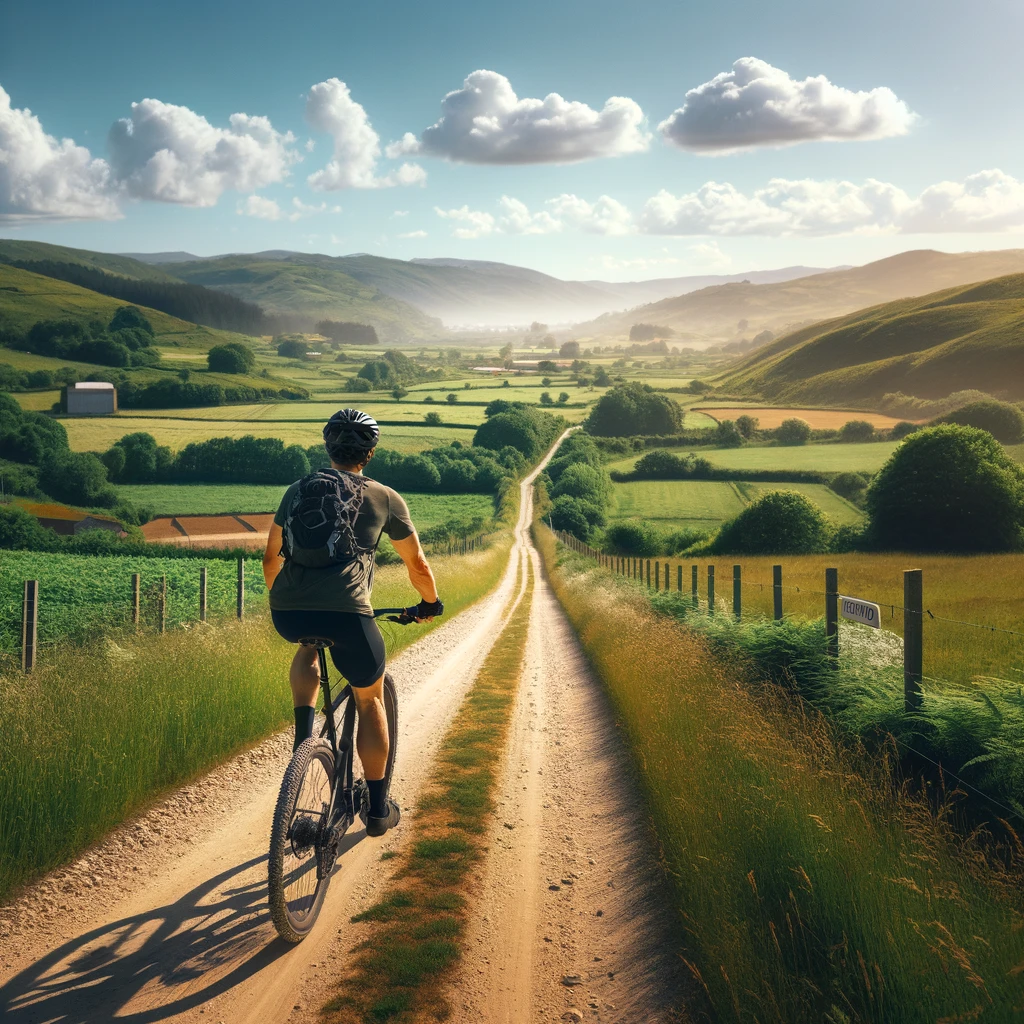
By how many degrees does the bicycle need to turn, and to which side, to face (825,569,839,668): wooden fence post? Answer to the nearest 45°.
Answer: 0° — it already faces it

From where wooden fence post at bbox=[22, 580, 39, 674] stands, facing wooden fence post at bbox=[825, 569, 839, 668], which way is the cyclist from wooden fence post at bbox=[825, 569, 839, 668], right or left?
right

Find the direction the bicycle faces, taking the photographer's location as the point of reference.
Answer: facing away from the viewer and to the right of the viewer

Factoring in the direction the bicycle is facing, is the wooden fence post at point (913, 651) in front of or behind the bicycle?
in front

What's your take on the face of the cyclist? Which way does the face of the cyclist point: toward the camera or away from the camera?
away from the camera

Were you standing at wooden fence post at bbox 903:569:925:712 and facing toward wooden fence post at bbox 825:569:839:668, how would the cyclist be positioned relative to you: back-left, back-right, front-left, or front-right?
back-left

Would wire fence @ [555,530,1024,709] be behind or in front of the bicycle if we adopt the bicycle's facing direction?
in front

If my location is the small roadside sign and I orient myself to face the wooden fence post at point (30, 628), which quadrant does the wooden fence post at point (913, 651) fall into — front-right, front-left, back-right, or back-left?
back-left

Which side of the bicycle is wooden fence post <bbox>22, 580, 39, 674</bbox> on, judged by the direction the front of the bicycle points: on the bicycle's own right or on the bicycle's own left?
on the bicycle's own left
